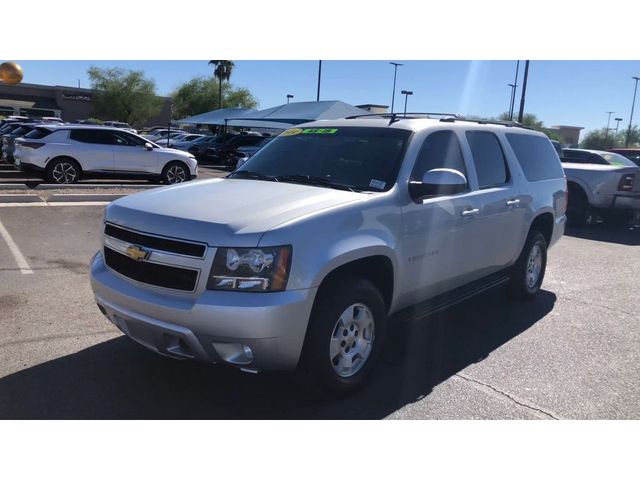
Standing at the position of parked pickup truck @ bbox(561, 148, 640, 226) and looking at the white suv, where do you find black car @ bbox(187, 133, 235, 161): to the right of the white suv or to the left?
right

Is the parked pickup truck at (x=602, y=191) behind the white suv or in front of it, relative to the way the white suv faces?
in front

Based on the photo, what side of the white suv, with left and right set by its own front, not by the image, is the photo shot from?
right

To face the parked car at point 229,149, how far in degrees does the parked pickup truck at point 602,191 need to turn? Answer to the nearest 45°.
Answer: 0° — it already faces it

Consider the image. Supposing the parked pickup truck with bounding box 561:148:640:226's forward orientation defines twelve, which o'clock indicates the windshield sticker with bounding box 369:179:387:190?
The windshield sticker is roughly at 8 o'clock from the parked pickup truck.

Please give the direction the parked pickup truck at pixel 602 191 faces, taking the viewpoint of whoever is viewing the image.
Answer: facing away from the viewer and to the left of the viewer

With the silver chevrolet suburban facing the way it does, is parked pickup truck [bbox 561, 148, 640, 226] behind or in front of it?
behind

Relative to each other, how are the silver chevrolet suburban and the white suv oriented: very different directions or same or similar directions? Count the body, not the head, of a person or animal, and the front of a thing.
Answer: very different directions

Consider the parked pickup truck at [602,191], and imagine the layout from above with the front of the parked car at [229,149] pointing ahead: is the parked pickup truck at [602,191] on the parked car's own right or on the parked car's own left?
on the parked car's own left

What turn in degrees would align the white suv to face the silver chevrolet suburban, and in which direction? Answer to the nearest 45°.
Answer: approximately 90° to its right
